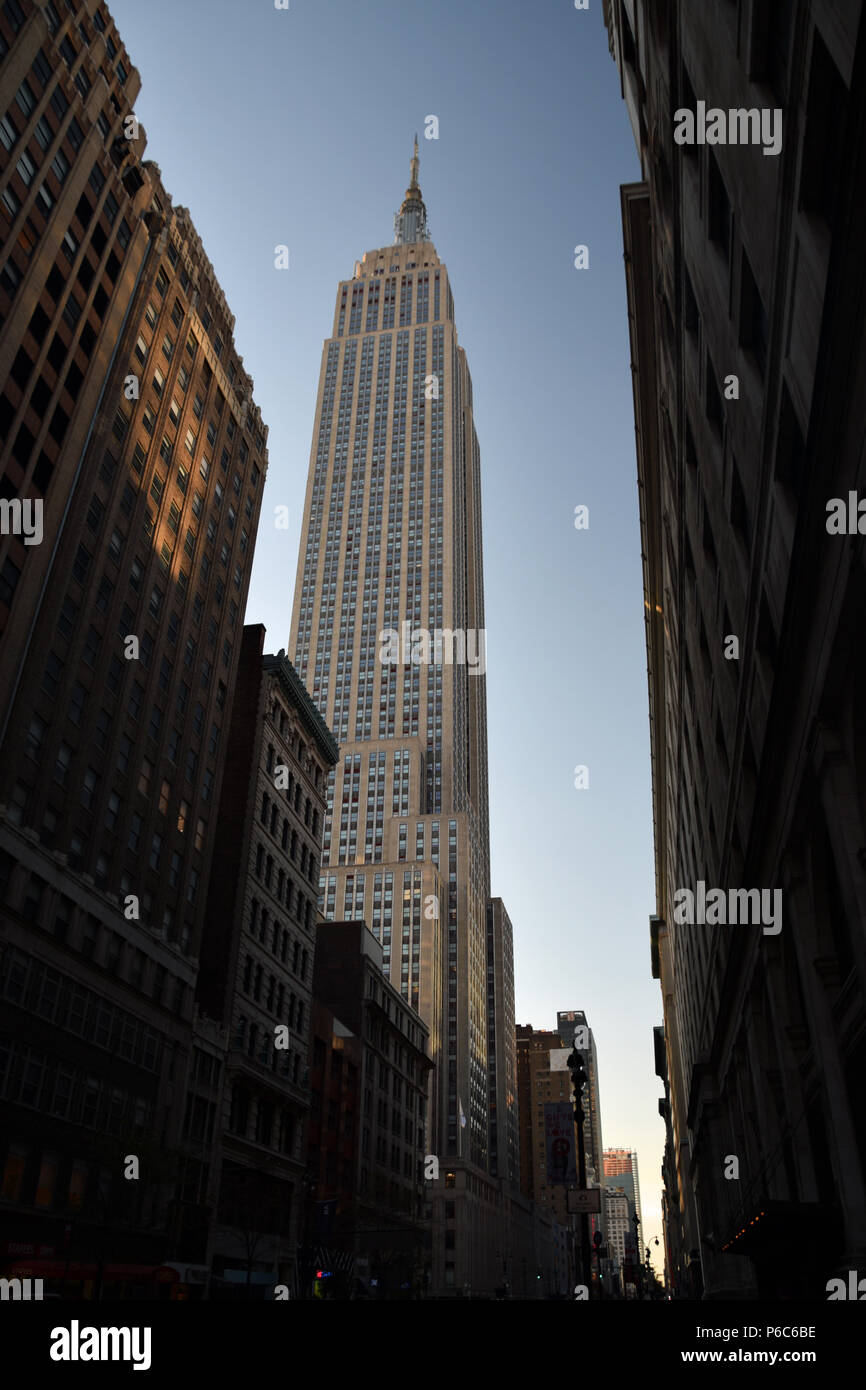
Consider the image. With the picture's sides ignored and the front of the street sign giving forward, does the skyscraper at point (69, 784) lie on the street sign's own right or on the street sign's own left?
on the street sign's own right

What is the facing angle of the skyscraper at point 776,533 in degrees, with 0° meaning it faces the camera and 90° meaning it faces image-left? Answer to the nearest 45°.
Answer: approximately 90°

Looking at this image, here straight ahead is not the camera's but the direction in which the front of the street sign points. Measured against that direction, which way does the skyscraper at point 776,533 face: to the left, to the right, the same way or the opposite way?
to the right

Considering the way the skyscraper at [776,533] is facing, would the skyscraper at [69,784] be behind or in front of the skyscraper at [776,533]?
in front

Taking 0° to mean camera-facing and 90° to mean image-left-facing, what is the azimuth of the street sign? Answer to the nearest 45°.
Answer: approximately 0°

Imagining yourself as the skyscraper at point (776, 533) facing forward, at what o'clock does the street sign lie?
The street sign is roughly at 2 o'clock from the skyscraper.

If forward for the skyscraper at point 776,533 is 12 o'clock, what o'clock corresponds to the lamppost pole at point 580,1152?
The lamppost pole is roughly at 2 o'clock from the skyscraper.

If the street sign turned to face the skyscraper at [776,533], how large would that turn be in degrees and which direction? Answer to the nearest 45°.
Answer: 0° — it already faces it
